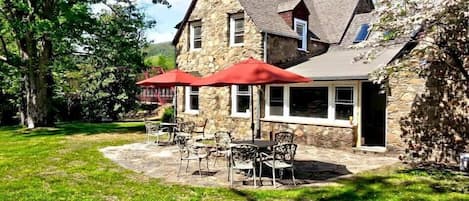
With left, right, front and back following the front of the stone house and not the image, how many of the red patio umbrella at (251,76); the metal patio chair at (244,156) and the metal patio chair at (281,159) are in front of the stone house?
3

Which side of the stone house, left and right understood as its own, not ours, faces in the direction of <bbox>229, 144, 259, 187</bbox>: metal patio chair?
front

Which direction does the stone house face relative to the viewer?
toward the camera

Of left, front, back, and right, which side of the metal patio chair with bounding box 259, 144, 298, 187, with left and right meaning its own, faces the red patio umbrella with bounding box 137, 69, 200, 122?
front

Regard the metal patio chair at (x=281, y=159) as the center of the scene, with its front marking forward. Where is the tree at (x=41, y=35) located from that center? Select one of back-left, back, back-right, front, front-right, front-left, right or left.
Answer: front

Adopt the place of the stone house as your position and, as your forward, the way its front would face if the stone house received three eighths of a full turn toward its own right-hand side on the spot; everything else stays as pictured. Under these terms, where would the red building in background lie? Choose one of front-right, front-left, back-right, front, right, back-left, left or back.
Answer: front

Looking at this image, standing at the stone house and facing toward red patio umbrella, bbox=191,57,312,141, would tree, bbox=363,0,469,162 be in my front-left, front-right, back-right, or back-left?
front-left

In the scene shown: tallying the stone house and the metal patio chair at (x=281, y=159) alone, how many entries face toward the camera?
1

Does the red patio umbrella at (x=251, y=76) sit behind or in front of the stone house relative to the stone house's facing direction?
in front

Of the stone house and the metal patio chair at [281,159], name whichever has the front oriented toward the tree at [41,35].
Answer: the metal patio chair

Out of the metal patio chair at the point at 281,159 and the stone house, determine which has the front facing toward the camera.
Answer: the stone house

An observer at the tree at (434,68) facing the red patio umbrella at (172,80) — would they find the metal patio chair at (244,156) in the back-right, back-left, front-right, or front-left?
front-left

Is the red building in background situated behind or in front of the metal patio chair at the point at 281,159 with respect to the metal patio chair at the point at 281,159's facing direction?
in front

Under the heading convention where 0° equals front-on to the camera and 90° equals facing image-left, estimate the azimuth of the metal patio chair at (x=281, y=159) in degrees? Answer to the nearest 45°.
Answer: approximately 135°
